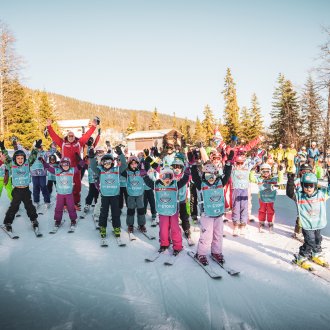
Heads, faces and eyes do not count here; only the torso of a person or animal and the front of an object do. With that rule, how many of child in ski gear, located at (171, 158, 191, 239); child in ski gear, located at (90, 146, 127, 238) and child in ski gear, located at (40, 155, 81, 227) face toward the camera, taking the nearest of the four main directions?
3

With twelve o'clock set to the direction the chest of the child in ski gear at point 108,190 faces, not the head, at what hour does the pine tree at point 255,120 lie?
The pine tree is roughly at 7 o'clock from the child in ski gear.

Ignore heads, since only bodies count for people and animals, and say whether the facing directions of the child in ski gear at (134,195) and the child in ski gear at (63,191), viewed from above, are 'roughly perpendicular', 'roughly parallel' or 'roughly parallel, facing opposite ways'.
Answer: roughly parallel

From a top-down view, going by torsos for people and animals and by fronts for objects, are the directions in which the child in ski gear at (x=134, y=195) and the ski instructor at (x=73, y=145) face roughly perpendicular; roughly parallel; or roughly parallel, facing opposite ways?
roughly parallel

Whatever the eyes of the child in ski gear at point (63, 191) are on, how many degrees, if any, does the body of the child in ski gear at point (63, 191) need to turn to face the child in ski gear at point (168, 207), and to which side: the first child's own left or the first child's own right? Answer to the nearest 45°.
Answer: approximately 45° to the first child's own left

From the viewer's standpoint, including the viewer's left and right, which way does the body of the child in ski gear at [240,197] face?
facing the viewer

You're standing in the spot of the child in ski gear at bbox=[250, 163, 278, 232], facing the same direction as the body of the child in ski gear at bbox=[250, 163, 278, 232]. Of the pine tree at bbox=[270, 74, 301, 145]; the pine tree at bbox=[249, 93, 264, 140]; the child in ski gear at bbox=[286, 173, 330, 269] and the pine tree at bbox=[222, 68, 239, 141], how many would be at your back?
3

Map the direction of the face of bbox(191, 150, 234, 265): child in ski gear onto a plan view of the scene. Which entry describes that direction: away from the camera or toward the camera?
toward the camera

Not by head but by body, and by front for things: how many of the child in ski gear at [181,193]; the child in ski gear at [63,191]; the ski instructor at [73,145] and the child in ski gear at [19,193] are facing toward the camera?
4

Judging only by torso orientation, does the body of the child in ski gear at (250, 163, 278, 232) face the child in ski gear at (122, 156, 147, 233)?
no

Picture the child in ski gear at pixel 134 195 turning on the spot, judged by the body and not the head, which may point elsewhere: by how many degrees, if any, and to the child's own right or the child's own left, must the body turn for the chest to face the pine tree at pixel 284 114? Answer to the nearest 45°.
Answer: approximately 135° to the child's own left

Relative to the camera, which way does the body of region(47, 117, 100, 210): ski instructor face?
toward the camera

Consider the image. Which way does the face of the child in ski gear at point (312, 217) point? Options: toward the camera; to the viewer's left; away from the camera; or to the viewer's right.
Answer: toward the camera

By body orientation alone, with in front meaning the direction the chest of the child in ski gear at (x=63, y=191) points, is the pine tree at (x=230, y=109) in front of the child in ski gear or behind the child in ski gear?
behind

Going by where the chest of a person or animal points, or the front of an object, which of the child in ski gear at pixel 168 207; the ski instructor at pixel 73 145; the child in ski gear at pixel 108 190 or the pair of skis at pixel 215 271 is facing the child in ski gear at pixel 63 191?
the ski instructor

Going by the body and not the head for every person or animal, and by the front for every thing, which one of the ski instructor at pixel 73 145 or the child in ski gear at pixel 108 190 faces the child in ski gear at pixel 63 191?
the ski instructor

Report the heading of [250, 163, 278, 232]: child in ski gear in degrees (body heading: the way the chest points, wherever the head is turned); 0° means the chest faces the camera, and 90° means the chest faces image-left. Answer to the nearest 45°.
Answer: approximately 0°

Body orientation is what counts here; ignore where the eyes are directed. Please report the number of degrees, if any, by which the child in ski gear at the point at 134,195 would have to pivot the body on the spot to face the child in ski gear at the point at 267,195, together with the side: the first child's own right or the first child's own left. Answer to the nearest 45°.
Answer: approximately 90° to the first child's own left

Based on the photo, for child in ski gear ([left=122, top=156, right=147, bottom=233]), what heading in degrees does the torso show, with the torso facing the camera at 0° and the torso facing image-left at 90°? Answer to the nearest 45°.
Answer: approximately 0°
